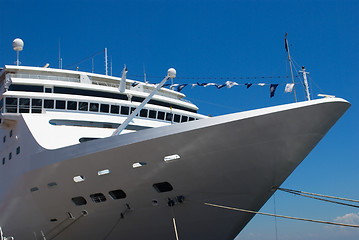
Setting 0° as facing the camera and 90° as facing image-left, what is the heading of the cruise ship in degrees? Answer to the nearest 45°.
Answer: approximately 315°
